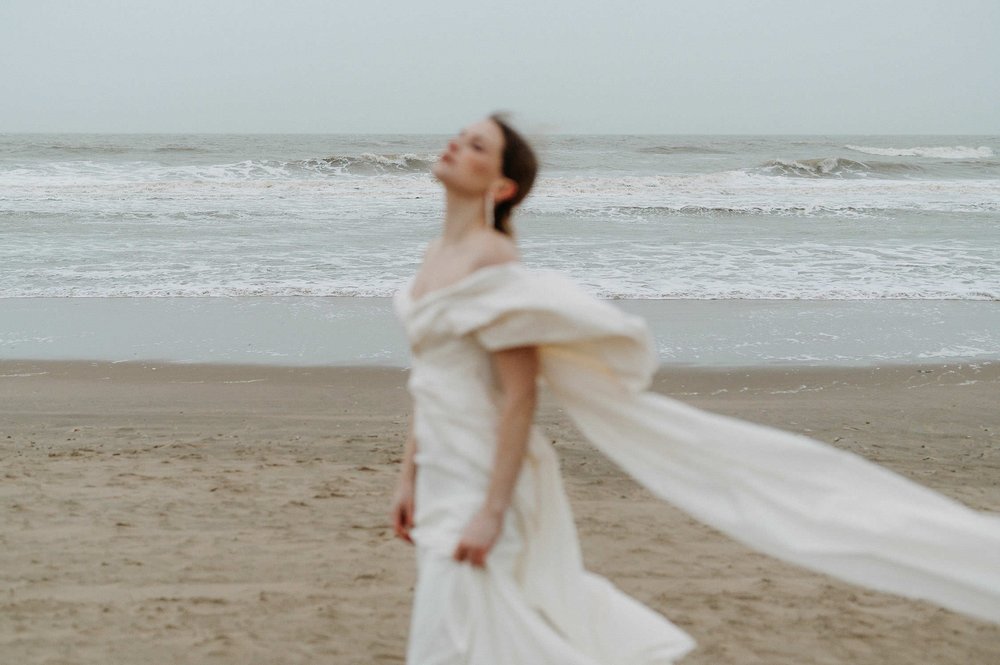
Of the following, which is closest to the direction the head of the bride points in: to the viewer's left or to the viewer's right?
to the viewer's left

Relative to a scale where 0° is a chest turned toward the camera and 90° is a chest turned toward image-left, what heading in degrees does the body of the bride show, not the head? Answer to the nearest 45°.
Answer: approximately 45°
